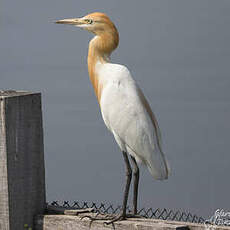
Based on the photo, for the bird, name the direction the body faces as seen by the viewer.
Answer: to the viewer's left

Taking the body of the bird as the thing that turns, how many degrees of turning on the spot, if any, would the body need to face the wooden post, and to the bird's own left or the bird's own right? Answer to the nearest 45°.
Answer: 0° — it already faces it
